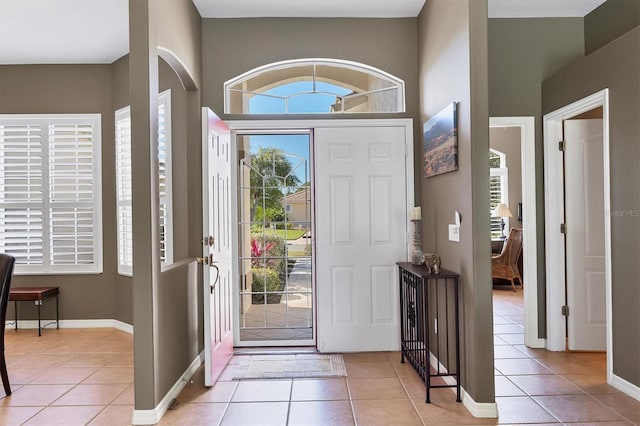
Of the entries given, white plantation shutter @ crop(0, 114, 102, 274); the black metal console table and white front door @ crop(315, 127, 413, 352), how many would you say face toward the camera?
2

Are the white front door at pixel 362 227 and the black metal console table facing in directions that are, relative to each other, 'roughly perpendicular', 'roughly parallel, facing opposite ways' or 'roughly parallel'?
roughly perpendicular

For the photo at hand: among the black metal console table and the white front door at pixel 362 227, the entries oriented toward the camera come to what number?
1

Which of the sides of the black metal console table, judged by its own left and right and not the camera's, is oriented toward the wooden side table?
front

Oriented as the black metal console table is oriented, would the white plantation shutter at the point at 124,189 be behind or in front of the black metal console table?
in front

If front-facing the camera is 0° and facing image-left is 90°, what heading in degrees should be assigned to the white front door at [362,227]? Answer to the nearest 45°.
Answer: approximately 0°

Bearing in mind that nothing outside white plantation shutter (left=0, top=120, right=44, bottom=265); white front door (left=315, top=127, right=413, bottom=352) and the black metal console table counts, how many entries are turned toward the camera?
2

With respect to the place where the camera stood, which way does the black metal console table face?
facing to the left of the viewer

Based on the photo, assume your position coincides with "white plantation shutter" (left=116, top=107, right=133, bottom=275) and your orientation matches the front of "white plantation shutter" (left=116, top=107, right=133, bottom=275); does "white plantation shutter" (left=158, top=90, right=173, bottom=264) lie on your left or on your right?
on your left

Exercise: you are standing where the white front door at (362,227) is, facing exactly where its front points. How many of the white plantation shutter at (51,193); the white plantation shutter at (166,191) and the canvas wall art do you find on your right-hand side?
2

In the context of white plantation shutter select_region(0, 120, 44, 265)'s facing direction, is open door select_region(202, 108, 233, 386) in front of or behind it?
in front
